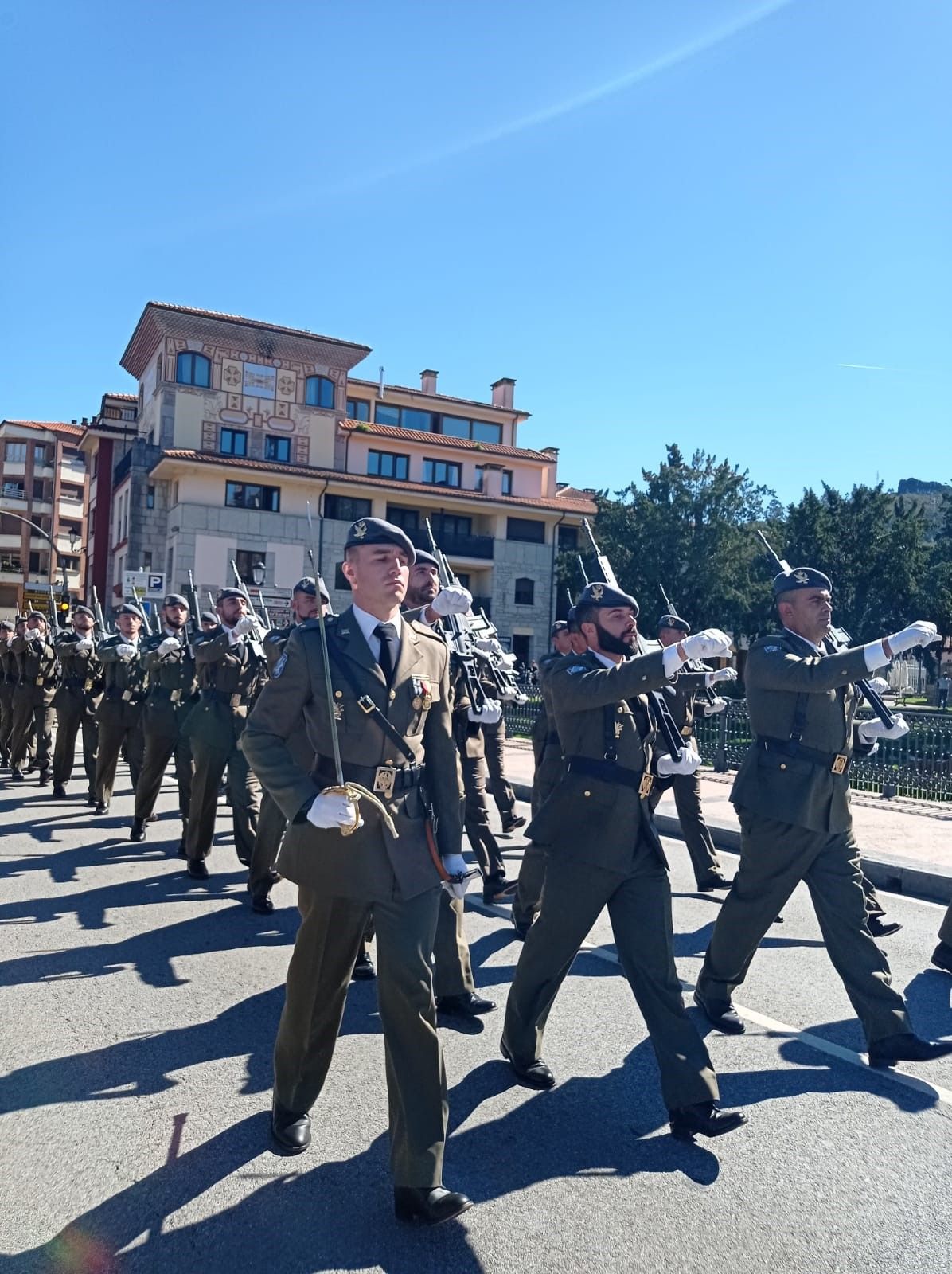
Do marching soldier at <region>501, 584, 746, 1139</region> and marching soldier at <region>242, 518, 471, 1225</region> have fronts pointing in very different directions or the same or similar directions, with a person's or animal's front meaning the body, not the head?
same or similar directions

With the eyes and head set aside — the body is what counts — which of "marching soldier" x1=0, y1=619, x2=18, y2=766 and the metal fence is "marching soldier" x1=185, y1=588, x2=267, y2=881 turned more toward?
the metal fence

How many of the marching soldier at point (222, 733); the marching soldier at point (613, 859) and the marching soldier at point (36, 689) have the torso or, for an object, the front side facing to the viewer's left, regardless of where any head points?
0

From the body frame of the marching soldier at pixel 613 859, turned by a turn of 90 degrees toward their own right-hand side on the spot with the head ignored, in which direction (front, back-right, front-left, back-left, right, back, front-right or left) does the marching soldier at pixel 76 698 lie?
right

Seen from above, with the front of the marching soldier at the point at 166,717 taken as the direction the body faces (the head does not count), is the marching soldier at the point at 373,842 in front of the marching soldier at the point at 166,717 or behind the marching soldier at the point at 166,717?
in front

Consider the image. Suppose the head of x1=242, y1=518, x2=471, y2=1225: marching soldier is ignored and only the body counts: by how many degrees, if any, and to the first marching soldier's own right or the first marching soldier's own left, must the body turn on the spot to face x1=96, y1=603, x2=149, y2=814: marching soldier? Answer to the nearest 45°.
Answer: approximately 135° to the first marching soldier's own left

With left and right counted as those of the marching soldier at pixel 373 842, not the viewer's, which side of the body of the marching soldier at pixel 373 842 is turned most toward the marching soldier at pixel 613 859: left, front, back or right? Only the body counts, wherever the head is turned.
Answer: left

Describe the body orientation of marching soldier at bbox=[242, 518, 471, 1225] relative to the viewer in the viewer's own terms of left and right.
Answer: facing the viewer and to the right of the viewer

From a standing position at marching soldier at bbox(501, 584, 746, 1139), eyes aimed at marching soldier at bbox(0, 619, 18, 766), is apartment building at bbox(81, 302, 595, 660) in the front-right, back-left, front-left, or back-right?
front-right

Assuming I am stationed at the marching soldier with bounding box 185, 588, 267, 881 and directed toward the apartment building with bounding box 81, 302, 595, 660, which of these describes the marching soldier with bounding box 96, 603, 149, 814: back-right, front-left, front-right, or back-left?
front-left

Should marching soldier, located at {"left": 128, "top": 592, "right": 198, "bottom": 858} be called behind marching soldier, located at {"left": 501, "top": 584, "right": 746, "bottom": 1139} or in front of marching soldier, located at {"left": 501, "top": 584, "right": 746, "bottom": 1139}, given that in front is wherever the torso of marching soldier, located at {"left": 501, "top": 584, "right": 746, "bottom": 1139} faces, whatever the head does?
behind

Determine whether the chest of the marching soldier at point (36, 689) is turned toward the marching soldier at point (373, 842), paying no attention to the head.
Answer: yes

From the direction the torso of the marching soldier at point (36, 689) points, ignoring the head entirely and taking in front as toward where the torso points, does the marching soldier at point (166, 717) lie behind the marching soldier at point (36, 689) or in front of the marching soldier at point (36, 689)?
in front

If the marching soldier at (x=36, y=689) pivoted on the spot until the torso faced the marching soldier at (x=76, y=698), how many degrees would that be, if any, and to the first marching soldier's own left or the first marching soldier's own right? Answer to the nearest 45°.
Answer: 0° — they already face them

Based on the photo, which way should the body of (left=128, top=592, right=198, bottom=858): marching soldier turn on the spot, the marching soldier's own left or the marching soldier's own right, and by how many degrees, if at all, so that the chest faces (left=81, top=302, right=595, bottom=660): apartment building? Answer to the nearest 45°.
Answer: approximately 135° to the marching soldier's own left

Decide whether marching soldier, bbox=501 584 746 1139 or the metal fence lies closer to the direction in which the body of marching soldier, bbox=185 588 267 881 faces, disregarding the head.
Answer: the marching soldier

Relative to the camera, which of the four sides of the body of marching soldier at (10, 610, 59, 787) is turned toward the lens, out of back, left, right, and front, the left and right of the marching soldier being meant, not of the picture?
front

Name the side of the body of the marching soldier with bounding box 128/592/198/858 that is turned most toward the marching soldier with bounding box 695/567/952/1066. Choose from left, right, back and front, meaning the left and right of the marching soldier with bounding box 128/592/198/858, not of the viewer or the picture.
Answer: front
